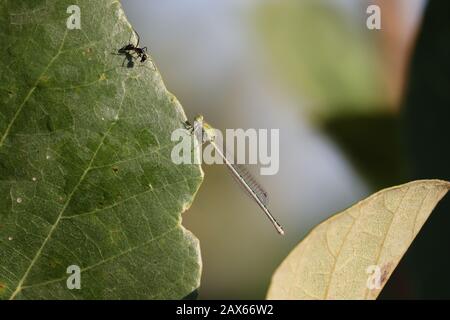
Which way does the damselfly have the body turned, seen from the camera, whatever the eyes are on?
to the viewer's left
